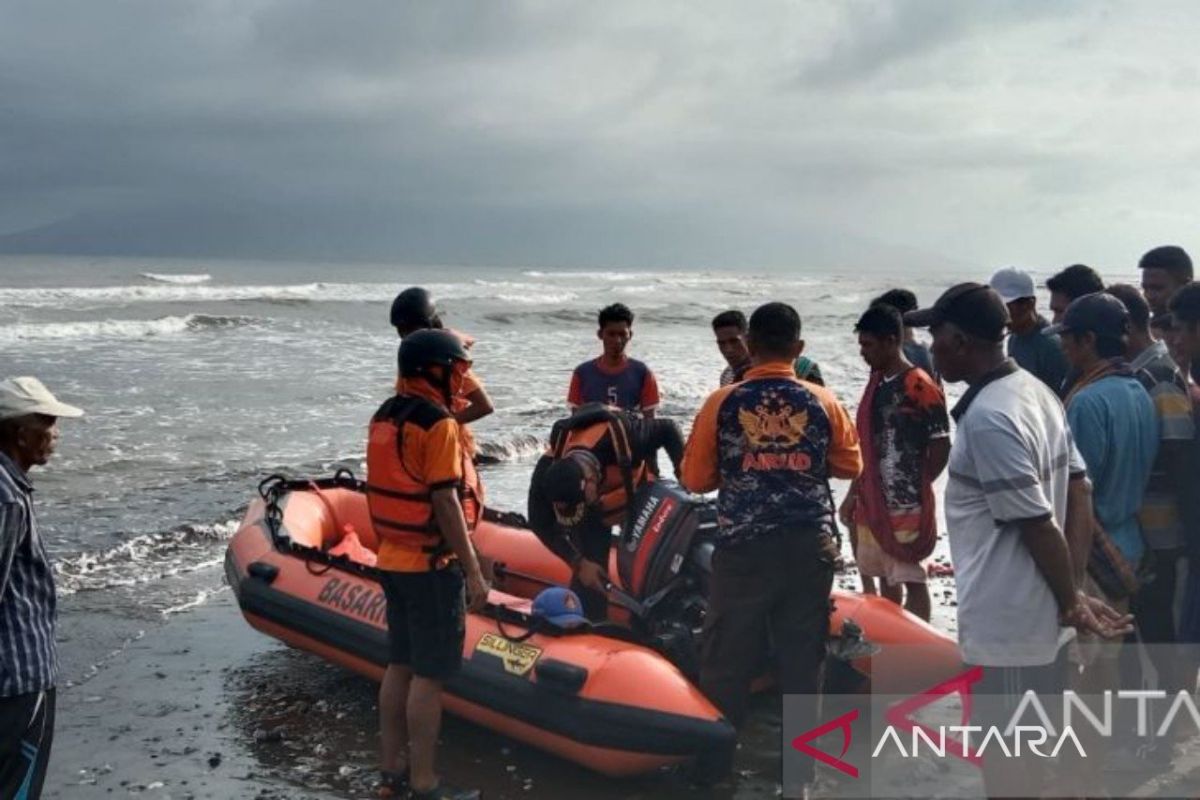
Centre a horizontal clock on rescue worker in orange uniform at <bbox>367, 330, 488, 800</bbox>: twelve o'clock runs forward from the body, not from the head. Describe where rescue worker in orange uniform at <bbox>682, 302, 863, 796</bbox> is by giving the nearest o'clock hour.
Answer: rescue worker in orange uniform at <bbox>682, 302, 863, 796</bbox> is roughly at 2 o'clock from rescue worker in orange uniform at <bbox>367, 330, 488, 800</bbox>.

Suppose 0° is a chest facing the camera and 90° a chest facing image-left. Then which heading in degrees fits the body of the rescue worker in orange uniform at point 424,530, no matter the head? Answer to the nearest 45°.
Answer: approximately 225°

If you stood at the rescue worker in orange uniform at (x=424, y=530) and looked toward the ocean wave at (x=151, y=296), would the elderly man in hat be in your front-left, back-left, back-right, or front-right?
back-left

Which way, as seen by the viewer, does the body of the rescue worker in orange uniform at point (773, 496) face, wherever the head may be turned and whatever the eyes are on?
away from the camera

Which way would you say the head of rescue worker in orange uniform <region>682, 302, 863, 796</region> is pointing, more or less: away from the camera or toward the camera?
away from the camera

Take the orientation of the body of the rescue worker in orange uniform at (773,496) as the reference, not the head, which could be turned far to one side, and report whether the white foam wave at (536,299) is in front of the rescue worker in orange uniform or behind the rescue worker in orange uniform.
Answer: in front

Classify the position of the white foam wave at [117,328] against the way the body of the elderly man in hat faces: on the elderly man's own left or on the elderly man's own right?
on the elderly man's own left

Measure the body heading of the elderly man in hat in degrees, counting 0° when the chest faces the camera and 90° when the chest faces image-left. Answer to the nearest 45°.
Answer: approximately 270°

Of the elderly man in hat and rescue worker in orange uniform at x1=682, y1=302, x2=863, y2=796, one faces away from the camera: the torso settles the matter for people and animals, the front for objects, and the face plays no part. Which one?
the rescue worker in orange uniform

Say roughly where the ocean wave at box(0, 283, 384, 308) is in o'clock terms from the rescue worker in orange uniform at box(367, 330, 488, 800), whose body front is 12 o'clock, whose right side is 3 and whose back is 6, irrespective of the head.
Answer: The ocean wave is roughly at 10 o'clock from the rescue worker in orange uniform.

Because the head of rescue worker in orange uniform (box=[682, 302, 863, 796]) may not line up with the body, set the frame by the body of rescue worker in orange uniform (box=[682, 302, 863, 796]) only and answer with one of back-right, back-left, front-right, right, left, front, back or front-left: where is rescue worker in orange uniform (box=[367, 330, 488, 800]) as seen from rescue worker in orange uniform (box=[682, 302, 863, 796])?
left

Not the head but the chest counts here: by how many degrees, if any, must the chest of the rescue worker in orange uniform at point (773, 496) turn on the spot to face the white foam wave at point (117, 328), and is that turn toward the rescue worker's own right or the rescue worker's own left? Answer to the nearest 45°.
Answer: approximately 45° to the rescue worker's own left

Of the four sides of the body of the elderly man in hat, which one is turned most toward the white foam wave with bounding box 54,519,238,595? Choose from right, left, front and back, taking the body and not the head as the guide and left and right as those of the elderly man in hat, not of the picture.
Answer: left

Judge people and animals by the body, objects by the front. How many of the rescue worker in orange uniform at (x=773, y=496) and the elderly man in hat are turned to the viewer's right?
1

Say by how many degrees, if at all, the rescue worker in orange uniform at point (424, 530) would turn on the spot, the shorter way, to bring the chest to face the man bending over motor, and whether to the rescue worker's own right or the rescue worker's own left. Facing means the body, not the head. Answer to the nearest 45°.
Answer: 0° — they already face them

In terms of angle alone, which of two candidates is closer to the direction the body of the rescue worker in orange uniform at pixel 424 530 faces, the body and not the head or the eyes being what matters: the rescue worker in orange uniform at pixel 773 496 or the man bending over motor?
the man bending over motor
